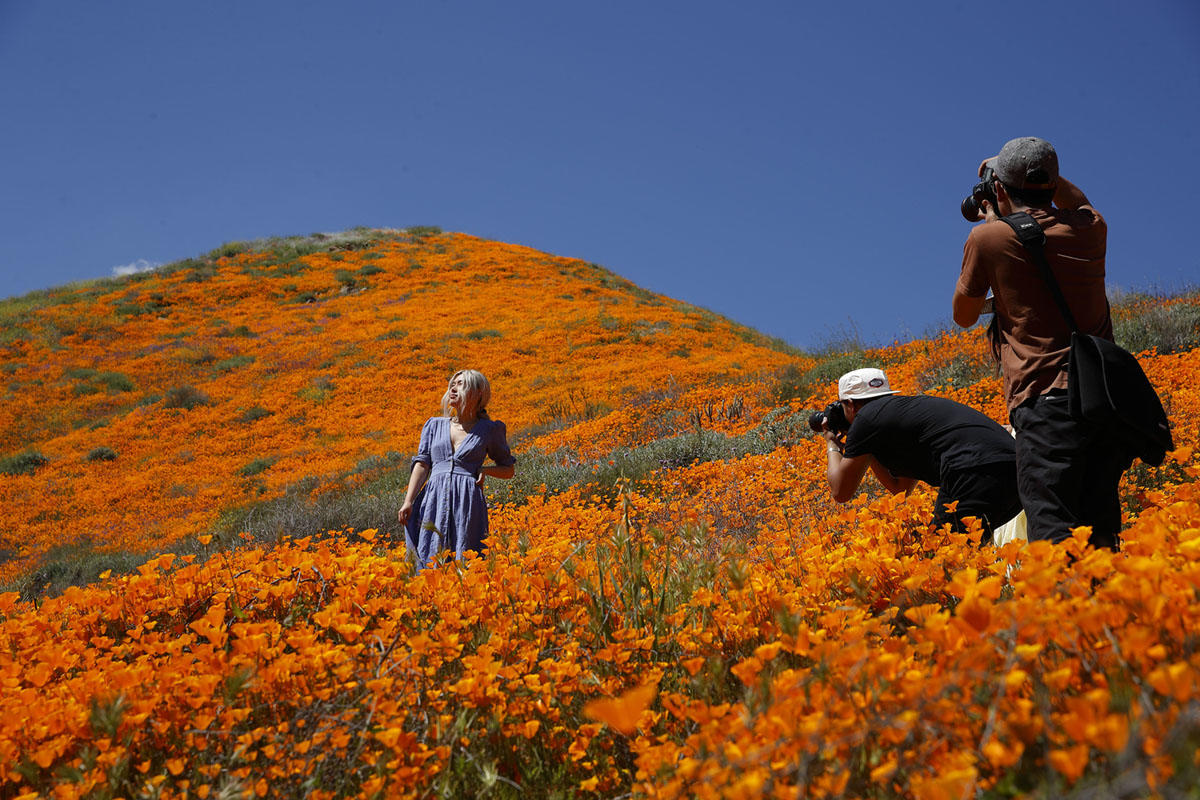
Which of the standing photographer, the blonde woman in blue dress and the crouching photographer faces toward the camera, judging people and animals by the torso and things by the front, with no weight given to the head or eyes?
the blonde woman in blue dress

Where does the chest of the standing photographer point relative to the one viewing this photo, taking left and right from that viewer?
facing away from the viewer and to the left of the viewer

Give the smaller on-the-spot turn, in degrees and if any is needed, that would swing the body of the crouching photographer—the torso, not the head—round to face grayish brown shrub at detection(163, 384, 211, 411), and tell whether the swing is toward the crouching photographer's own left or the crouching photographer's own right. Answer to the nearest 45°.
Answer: approximately 45° to the crouching photographer's own right

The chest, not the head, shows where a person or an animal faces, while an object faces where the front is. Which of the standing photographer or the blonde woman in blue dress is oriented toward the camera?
the blonde woman in blue dress

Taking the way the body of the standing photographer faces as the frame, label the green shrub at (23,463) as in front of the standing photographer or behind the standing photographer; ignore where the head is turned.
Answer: in front

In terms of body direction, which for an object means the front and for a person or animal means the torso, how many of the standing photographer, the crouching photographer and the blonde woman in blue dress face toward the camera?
1

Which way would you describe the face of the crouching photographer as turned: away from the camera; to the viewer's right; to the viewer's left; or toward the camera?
to the viewer's left

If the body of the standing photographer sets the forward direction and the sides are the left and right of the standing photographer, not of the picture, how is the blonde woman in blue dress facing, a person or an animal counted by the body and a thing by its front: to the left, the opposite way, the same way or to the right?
the opposite way

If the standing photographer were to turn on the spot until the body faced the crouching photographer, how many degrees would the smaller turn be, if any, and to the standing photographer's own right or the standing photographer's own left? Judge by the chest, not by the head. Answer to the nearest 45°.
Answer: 0° — they already face them

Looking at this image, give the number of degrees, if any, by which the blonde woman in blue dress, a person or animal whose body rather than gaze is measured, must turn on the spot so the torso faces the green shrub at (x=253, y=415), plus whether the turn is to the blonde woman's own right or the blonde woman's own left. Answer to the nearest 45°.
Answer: approximately 180°

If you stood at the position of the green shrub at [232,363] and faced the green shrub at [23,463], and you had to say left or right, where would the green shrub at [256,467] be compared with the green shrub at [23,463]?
left

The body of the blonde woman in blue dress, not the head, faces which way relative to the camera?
toward the camera

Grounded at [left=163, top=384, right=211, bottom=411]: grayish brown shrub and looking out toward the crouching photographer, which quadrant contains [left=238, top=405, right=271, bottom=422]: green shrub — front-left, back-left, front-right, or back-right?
front-left

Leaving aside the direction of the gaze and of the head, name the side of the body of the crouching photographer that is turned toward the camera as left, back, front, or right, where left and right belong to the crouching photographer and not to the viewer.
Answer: left
